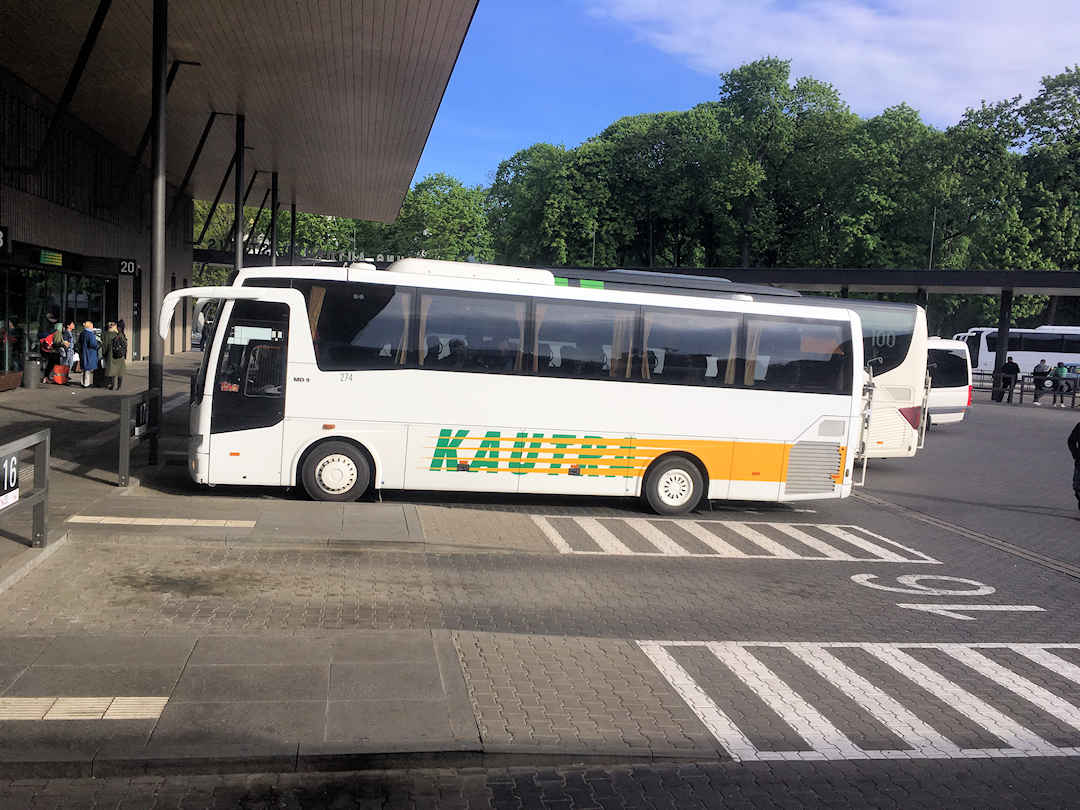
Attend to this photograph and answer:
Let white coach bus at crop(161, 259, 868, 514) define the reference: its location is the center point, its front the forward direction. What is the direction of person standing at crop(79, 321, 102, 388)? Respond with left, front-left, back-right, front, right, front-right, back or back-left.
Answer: front-right

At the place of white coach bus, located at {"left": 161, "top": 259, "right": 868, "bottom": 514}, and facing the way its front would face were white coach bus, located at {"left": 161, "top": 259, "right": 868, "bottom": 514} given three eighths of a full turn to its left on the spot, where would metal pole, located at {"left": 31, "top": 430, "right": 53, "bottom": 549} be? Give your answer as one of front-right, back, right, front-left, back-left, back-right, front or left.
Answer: right

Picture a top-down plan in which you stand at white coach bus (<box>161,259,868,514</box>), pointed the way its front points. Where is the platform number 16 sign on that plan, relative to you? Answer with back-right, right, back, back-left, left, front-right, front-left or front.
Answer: front-left

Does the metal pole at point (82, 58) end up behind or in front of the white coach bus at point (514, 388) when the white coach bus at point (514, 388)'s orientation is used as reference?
in front

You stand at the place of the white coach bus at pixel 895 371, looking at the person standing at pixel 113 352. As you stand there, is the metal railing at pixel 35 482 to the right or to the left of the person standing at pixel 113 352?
left

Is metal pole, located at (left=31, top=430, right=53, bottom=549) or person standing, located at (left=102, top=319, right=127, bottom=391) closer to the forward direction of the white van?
the person standing

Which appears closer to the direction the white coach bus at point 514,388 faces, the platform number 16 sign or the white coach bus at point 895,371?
the platform number 16 sign

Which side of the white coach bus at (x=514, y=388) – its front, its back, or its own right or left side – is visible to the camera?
left

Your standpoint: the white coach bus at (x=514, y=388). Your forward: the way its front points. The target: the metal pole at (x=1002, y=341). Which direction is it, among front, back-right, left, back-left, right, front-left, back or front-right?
back-right
